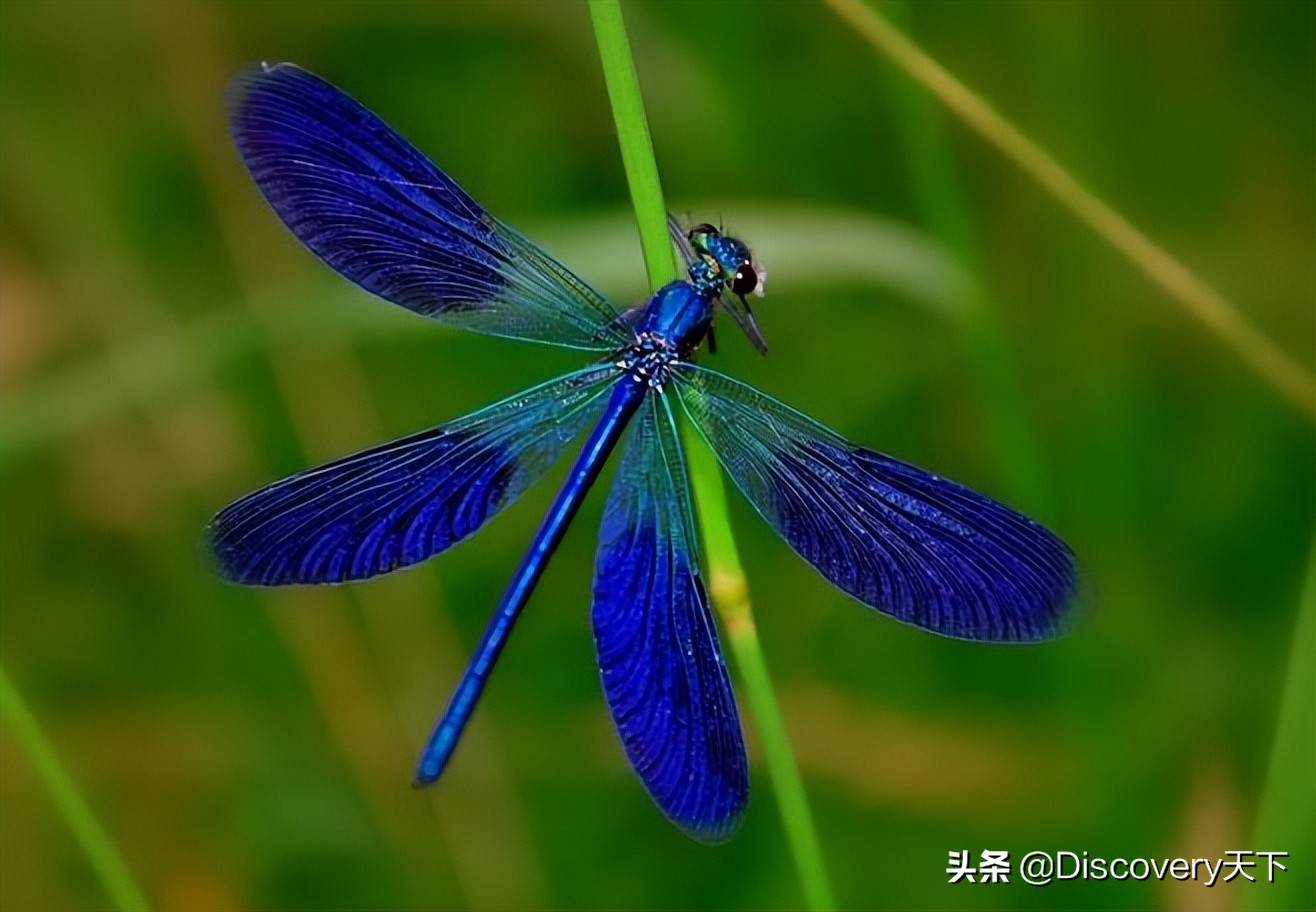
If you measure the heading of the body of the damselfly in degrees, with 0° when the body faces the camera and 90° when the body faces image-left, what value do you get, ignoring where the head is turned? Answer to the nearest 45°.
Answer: approximately 225°

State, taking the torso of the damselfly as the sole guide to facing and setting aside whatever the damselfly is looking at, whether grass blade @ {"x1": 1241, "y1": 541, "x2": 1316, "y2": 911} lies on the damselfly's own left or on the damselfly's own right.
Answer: on the damselfly's own right
